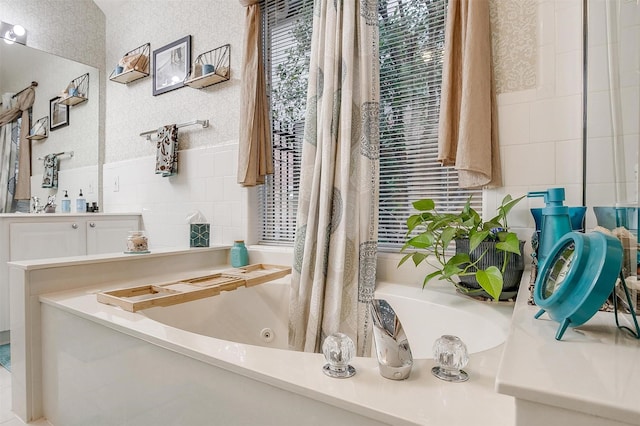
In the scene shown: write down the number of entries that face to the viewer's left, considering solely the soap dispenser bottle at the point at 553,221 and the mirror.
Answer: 1

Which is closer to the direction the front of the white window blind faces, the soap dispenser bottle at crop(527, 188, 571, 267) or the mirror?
the soap dispenser bottle

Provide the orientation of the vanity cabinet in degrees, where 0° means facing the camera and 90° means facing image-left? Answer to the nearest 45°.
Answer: approximately 315°

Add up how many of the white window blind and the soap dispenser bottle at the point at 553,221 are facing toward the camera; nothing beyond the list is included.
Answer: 1

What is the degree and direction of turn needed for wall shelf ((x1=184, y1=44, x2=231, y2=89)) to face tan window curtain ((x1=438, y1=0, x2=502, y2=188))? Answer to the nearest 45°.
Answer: approximately 90° to its left

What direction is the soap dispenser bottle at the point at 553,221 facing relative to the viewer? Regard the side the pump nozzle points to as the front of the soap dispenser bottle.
to the viewer's left

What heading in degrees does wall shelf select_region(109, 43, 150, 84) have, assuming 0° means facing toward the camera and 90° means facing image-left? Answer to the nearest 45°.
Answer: approximately 45°
